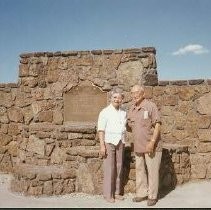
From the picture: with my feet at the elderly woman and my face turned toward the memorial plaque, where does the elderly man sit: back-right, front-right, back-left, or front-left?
back-right

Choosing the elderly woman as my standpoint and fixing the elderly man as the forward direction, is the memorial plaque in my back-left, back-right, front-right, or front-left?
back-left

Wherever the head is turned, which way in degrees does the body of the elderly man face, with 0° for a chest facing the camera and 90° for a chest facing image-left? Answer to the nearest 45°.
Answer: approximately 45°

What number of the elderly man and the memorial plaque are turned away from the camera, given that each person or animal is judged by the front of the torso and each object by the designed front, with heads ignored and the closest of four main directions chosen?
0

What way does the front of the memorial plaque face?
toward the camera

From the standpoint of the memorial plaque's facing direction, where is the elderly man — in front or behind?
in front

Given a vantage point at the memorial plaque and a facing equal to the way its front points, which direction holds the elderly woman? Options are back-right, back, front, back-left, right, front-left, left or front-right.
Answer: front

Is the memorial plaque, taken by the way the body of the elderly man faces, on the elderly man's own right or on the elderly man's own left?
on the elderly man's own right
